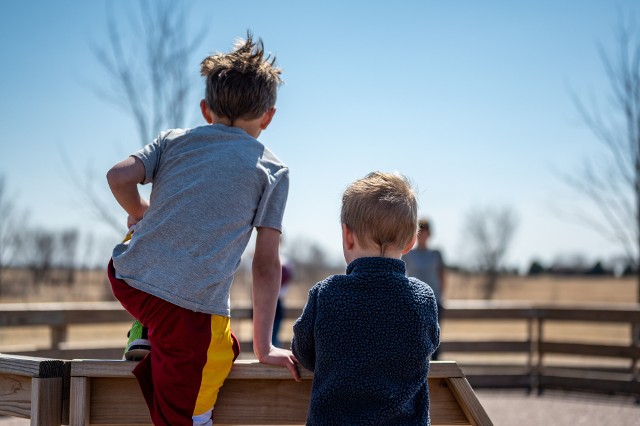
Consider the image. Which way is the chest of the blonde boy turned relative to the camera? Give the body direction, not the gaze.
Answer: away from the camera

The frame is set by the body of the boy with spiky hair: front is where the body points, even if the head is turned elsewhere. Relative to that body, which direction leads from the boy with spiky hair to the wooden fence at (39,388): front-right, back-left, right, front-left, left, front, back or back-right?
left

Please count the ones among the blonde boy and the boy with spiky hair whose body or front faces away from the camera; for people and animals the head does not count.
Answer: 2

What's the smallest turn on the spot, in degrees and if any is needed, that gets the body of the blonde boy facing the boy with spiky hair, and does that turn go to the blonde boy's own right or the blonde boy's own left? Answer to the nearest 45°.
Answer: approximately 90° to the blonde boy's own left

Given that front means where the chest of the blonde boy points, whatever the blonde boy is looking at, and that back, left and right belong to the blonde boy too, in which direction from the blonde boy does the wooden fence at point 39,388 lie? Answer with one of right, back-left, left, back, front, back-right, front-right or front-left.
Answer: left

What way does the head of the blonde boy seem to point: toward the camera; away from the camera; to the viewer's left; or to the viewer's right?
away from the camera

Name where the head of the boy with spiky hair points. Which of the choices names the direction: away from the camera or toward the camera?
away from the camera

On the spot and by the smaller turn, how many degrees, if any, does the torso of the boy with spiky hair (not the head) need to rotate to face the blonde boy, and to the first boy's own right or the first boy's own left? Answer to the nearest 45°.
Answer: approximately 135° to the first boy's own right

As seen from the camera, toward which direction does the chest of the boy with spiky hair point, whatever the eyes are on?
away from the camera
